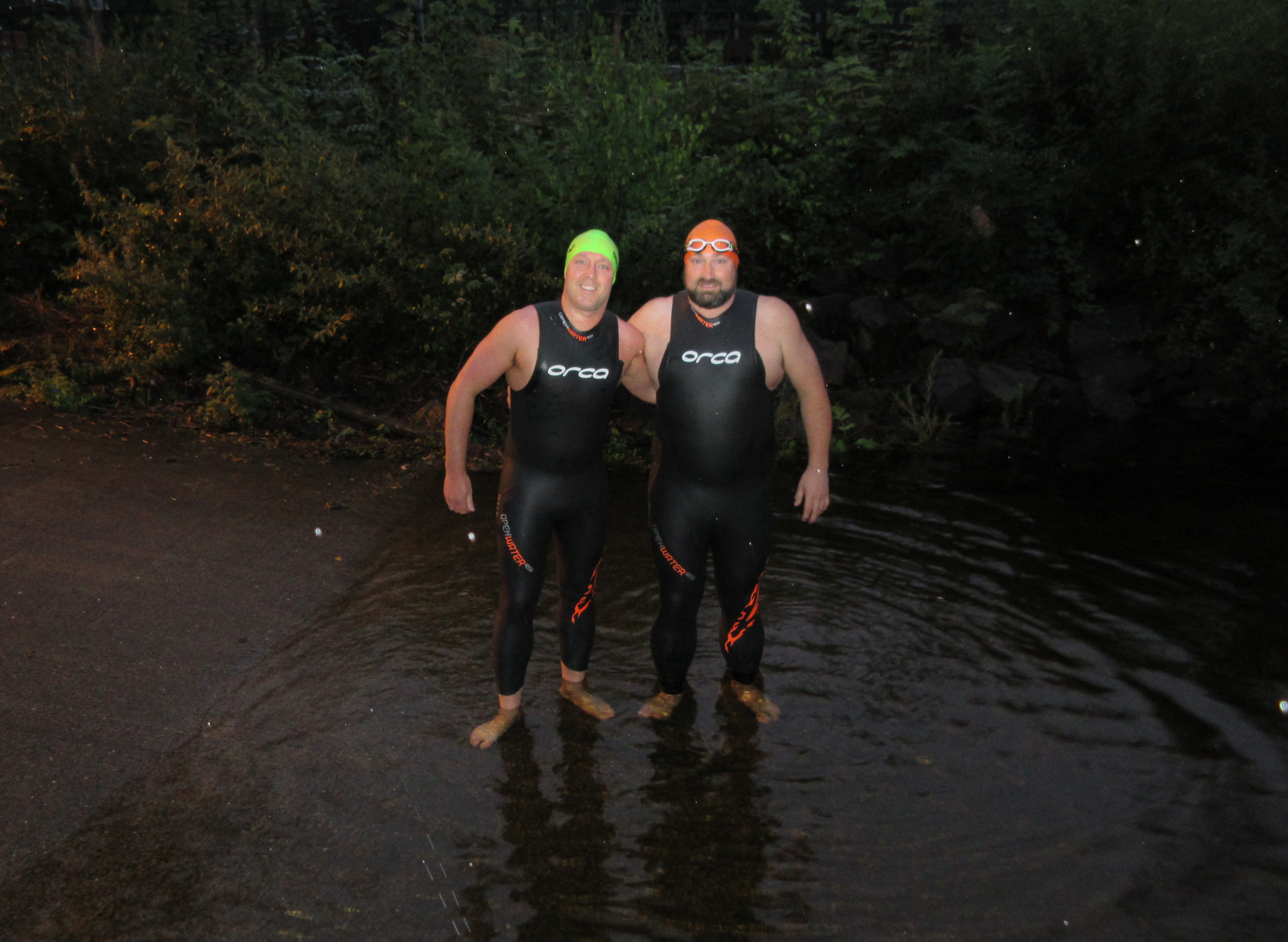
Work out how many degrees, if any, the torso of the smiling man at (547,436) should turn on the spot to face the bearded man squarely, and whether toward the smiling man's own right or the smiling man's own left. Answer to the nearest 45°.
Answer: approximately 90° to the smiling man's own left

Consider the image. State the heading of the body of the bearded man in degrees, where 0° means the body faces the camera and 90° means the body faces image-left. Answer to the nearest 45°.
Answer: approximately 0°

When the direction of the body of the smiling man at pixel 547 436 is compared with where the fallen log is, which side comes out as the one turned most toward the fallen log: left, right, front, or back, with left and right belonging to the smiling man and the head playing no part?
back

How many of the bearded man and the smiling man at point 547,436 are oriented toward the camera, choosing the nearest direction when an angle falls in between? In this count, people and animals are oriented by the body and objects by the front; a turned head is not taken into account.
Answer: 2

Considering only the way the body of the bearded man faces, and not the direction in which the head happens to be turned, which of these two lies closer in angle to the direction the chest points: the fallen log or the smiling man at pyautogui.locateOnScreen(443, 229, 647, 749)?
the smiling man

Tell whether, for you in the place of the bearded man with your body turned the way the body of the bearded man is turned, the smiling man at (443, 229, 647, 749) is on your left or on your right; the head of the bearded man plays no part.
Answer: on your right

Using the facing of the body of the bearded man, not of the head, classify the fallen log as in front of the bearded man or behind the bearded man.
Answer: behind
